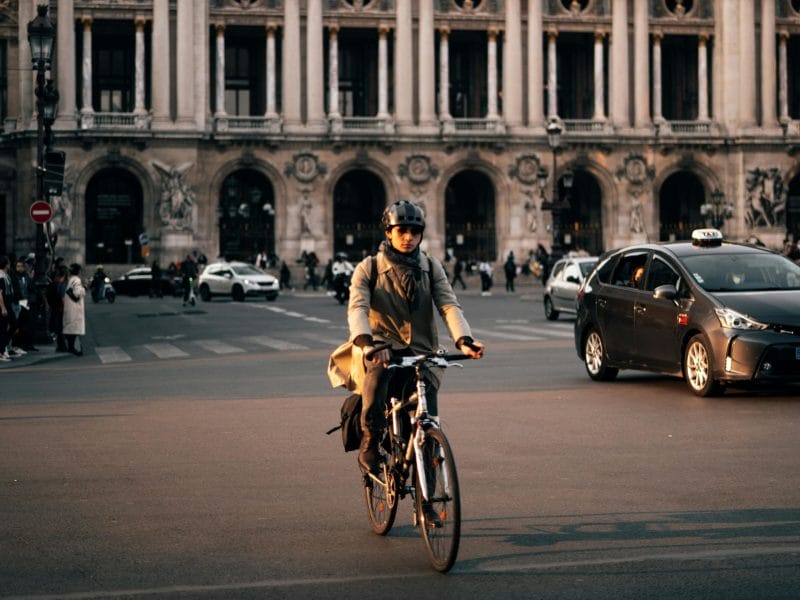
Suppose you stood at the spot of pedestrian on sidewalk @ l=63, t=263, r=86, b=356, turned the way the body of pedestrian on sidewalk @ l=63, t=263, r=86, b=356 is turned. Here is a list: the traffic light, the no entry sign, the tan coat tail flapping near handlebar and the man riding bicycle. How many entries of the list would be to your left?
2

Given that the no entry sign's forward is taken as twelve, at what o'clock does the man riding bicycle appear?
The man riding bicycle is roughly at 12 o'clock from the no entry sign.

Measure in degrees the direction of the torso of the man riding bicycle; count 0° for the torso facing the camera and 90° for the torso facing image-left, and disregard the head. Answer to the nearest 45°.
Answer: approximately 0°

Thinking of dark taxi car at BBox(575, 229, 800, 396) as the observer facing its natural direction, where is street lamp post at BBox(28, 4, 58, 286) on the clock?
The street lamp post is roughly at 6 o'clock from the dark taxi car.

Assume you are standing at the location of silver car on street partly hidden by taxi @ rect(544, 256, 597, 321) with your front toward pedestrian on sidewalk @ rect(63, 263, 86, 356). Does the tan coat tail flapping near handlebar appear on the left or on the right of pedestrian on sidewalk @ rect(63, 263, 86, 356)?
left

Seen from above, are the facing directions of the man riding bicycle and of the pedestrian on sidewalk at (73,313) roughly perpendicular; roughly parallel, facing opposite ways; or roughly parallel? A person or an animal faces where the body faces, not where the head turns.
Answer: roughly perpendicular

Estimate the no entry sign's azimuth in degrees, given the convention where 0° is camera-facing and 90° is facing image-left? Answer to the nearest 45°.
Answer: approximately 0°

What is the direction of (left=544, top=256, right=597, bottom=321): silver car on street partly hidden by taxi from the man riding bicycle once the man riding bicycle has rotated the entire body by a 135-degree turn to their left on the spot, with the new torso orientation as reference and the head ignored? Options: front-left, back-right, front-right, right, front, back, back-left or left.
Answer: front-left

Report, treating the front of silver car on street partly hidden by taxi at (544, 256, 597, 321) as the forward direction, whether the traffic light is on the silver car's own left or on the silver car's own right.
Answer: on the silver car's own right

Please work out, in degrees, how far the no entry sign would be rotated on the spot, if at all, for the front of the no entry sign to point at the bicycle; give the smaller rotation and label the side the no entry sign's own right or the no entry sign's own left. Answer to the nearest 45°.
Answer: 0° — it already faces it

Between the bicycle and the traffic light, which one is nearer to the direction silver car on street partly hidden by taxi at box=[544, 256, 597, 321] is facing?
the bicycle
